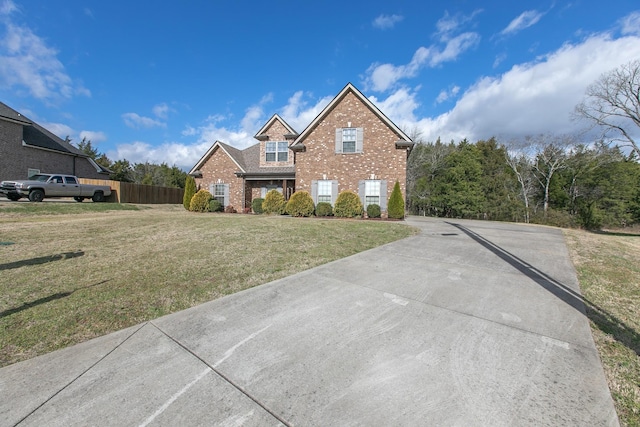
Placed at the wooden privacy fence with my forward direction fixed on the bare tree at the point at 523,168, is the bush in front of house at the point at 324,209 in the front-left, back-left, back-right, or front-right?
front-right

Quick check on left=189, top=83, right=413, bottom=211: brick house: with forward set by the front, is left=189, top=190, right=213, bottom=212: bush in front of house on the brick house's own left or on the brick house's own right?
on the brick house's own right

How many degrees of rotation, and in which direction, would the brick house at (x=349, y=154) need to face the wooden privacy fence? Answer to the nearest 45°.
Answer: approximately 135° to its right

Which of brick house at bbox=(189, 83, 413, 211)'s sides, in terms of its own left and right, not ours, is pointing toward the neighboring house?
right

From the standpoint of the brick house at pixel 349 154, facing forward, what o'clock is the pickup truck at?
The pickup truck is roughly at 3 o'clock from the brick house.

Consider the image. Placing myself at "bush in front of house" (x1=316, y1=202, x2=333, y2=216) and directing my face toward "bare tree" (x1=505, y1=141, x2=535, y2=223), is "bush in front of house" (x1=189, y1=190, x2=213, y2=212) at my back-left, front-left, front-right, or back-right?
back-left

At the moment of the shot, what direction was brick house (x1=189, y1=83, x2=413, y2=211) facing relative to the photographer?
facing the viewer

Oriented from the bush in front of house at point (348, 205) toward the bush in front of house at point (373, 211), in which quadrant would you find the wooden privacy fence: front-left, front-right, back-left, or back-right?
back-left
